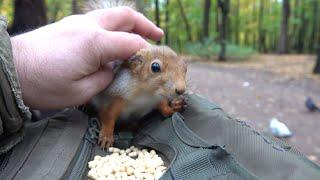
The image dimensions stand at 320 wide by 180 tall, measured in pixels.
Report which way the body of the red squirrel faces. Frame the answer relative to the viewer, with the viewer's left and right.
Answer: facing the viewer and to the right of the viewer

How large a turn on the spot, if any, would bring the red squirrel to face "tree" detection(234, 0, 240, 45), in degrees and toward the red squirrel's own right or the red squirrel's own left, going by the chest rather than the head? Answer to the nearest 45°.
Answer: approximately 135° to the red squirrel's own left
